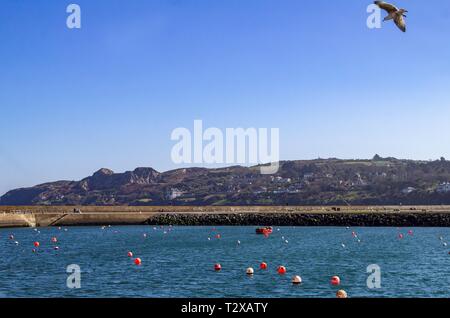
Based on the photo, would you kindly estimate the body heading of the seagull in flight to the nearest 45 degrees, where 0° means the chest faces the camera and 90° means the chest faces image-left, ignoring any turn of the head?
approximately 90°
